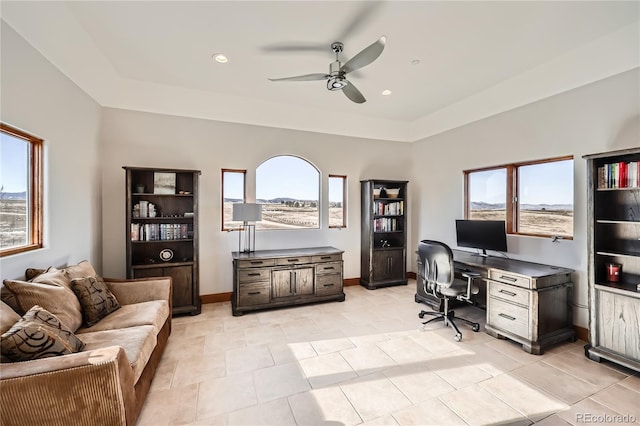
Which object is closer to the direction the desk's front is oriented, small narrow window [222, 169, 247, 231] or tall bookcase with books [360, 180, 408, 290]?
the small narrow window

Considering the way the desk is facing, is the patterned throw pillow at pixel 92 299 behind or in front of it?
in front

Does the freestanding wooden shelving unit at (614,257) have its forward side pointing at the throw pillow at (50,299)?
yes

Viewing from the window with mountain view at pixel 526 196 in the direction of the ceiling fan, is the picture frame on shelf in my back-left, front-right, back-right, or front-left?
front-right

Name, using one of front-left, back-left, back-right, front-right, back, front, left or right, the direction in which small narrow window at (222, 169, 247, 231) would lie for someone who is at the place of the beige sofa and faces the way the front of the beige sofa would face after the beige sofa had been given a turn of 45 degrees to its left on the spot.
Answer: front-left

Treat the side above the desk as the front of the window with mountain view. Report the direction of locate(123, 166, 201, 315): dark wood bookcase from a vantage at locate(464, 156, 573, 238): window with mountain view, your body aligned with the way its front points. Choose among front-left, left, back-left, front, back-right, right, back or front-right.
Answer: front

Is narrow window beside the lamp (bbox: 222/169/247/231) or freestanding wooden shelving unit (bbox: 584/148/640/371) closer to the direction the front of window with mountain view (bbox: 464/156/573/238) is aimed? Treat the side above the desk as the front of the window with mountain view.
the narrow window beside the lamp

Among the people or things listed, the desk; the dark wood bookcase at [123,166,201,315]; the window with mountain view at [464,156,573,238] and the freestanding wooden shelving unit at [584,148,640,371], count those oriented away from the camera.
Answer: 0

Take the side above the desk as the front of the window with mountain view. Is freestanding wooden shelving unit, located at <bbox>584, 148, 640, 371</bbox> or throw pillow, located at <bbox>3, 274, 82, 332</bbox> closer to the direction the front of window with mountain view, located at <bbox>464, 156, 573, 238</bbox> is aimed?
the throw pillow

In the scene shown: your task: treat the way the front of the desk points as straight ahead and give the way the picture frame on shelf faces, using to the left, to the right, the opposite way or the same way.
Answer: to the left

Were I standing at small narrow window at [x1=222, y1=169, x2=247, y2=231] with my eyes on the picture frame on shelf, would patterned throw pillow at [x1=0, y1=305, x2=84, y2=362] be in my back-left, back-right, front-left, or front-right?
front-left

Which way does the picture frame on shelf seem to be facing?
toward the camera

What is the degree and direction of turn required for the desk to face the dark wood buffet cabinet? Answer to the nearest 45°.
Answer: approximately 45° to its right

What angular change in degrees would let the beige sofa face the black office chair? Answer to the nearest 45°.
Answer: approximately 45° to its left

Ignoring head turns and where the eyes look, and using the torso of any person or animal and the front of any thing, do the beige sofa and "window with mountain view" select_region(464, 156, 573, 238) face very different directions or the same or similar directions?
very different directions

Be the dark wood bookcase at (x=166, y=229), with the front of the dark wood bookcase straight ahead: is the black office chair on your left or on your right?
on your left

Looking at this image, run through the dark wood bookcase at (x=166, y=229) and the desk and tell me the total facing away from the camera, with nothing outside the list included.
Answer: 0

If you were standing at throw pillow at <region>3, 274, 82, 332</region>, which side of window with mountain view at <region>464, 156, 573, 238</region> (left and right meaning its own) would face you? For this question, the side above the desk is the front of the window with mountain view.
front
